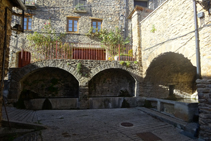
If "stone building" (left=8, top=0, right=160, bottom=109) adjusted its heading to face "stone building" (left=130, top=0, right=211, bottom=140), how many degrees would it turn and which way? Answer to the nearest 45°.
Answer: approximately 45° to its left

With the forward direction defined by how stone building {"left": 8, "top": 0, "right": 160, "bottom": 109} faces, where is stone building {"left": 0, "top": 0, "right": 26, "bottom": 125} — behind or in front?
in front

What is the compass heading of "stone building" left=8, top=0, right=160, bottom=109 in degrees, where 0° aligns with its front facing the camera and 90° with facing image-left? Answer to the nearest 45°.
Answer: approximately 0°
